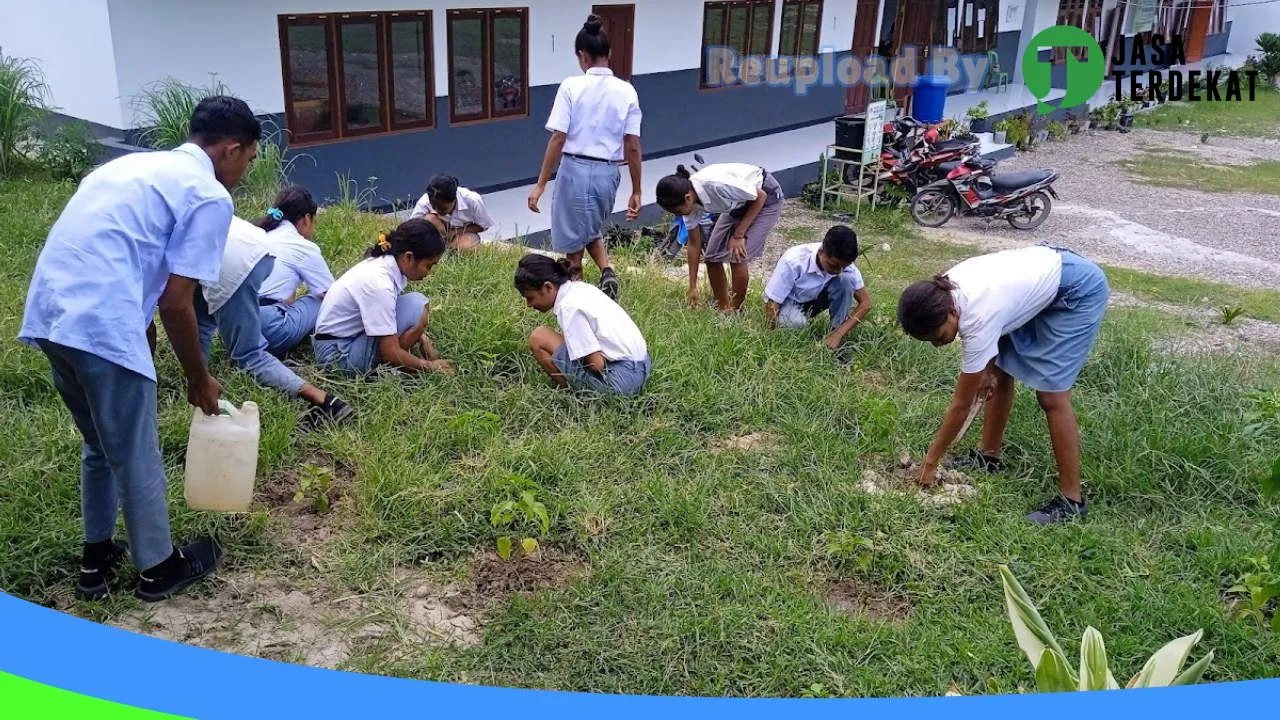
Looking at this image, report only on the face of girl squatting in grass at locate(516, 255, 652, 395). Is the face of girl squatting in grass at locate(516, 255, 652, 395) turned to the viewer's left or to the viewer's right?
to the viewer's left

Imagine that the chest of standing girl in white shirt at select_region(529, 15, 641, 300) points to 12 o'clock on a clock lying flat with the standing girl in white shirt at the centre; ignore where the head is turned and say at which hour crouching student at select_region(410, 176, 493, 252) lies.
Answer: The crouching student is roughly at 10 o'clock from the standing girl in white shirt.

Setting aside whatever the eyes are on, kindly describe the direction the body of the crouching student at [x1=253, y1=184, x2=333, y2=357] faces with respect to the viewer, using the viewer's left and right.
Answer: facing away from the viewer and to the right of the viewer

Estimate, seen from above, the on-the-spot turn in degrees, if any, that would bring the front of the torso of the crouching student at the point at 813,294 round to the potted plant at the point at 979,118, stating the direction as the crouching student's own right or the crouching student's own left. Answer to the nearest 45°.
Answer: approximately 135° to the crouching student's own left

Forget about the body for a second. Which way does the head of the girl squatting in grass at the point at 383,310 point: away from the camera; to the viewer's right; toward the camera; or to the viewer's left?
to the viewer's right

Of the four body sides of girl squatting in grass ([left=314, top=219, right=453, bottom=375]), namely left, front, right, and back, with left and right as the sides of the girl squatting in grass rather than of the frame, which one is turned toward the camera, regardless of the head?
right

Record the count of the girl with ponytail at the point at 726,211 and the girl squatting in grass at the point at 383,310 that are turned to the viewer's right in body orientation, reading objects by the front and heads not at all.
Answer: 1

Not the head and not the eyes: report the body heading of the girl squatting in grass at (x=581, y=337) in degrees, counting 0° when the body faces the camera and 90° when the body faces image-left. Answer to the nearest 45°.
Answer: approximately 90°

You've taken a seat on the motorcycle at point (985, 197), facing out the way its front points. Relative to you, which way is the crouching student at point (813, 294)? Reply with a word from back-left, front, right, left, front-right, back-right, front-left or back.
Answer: left

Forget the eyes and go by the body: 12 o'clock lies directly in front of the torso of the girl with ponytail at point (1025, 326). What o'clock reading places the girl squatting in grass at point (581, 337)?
The girl squatting in grass is roughly at 12 o'clock from the girl with ponytail.

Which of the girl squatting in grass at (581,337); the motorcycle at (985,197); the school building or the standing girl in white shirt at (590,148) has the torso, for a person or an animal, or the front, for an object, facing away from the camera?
the standing girl in white shirt

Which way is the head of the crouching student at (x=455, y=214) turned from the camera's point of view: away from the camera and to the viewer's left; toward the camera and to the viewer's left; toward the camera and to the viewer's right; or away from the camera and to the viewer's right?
toward the camera and to the viewer's left

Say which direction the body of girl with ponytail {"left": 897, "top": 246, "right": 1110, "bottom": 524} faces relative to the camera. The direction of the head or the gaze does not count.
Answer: to the viewer's left

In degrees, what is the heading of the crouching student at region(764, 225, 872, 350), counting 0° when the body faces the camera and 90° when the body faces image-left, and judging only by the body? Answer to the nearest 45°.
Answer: approximately 315°

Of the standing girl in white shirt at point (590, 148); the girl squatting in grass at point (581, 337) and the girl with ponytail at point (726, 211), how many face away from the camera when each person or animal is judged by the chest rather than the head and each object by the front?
1

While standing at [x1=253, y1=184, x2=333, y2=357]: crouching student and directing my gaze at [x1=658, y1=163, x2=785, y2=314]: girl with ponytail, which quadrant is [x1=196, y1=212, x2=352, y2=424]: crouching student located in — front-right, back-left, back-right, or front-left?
back-right

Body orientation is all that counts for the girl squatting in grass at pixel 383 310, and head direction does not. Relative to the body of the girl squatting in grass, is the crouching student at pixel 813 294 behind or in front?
in front

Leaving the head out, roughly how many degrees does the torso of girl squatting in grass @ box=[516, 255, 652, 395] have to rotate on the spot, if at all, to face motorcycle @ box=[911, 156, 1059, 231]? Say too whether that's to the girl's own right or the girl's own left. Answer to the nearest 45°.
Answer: approximately 135° to the girl's own right

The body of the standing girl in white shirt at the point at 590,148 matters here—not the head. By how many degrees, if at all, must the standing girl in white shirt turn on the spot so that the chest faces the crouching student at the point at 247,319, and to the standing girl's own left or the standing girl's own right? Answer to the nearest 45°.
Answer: approximately 135° to the standing girl's own left
